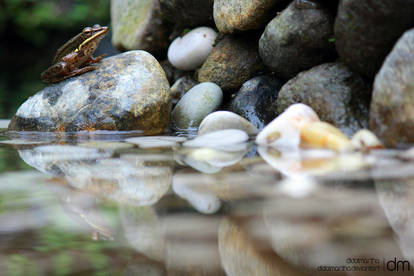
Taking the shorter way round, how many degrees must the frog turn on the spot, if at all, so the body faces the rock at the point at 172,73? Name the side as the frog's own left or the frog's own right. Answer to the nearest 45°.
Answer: approximately 45° to the frog's own left

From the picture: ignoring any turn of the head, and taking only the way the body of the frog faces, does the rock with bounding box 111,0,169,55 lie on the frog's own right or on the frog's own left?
on the frog's own left

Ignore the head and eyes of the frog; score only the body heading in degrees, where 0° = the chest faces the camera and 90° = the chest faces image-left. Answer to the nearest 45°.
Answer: approximately 270°

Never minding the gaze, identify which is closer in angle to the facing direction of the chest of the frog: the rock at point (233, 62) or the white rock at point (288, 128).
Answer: the rock

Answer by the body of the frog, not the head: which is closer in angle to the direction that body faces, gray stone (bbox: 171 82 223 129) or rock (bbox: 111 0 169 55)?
the gray stone

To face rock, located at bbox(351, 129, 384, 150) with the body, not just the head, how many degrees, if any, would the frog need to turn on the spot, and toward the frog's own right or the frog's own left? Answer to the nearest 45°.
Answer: approximately 45° to the frog's own right

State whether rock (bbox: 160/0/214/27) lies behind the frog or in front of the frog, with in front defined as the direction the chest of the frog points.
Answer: in front
